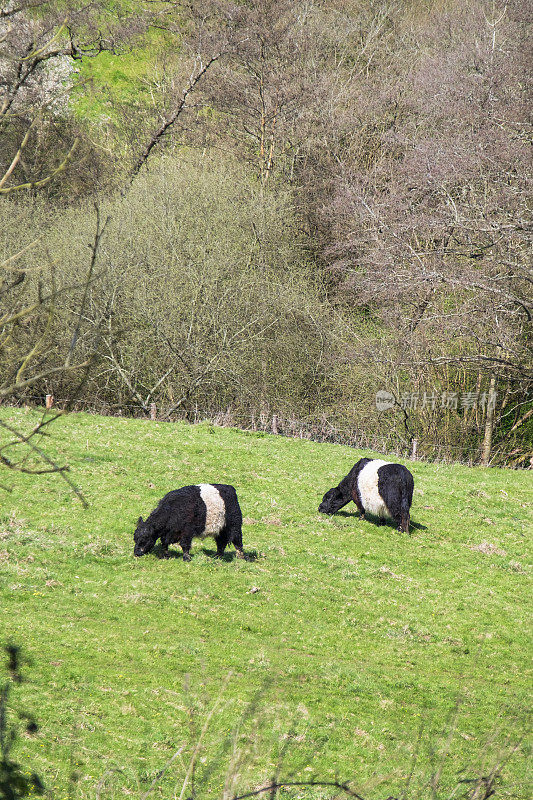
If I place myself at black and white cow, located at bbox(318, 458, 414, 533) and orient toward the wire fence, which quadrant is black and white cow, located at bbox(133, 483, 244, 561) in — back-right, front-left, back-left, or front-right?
back-left

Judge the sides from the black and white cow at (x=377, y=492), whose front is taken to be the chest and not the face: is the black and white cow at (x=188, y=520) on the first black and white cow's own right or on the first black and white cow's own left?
on the first black and white cow's own left

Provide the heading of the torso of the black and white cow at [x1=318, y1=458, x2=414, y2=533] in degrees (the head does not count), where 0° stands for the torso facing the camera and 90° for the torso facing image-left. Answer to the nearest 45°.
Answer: approximately 135°

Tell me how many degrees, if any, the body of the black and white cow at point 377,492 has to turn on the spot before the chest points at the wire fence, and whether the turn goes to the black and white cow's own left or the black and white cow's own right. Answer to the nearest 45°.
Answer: approximately 45° to the black and white cow's own right
